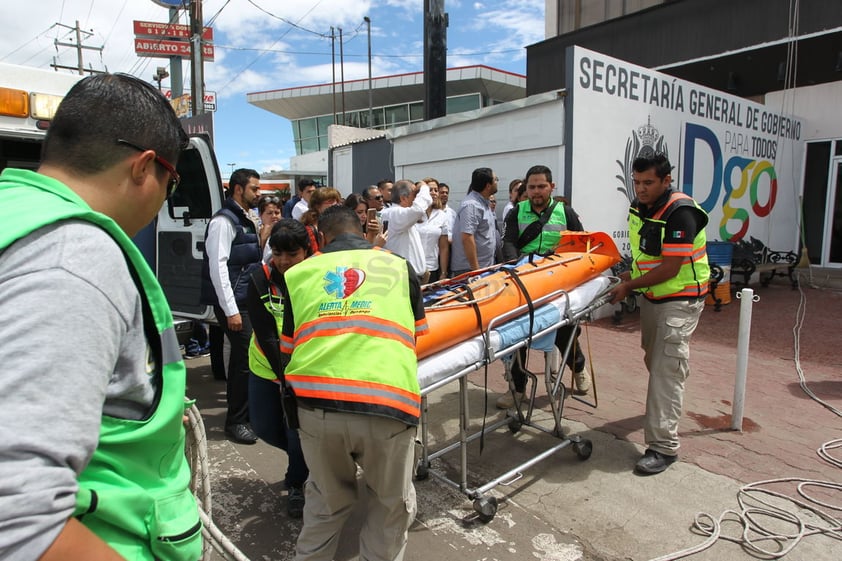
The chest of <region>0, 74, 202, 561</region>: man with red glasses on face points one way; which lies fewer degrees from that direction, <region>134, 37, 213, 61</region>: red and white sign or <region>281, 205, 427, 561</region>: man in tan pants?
the man in tan pants

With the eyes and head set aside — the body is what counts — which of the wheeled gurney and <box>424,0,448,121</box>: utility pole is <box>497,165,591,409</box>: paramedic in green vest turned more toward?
the wheeled gurney

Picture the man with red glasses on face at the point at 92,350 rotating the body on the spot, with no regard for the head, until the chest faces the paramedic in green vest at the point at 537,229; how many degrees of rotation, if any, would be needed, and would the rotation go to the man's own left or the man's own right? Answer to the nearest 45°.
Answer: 0° — they already face them

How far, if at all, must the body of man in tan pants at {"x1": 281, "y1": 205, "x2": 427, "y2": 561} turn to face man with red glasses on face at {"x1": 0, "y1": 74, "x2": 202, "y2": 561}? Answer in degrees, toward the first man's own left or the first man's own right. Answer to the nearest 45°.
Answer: approximately 180°

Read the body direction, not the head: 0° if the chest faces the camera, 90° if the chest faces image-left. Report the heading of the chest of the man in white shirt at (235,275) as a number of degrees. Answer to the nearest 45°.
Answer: approximately 270°

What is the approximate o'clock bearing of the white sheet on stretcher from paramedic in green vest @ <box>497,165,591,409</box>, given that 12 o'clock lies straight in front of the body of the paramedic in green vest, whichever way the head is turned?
The white sheet on stretcher is roughly at 12 o'clock from the paramedic in green vest.

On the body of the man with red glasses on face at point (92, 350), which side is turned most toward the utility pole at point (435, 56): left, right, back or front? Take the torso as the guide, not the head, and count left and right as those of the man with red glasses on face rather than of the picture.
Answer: front

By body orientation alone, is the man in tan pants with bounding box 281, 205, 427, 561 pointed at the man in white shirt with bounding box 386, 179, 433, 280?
yes

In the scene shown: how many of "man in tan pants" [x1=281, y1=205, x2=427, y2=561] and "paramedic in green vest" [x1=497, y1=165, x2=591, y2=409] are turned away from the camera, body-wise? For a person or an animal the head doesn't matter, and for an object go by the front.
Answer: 1

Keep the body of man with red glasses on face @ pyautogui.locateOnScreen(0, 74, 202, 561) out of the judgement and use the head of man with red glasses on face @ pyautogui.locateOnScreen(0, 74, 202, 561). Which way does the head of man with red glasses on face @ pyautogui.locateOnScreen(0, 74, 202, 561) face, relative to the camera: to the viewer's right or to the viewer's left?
to the viewer's right

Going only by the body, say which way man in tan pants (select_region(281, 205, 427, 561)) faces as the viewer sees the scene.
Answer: away from the camera

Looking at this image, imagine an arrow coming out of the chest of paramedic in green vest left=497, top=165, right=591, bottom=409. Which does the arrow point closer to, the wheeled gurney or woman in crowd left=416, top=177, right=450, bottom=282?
the wheeled gurney

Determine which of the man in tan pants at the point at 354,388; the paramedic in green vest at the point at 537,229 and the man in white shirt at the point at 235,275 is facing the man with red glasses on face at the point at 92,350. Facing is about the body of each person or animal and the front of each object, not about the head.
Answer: the paramedic in green vest

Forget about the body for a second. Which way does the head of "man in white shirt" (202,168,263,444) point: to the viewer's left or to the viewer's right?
to the viewer's right
